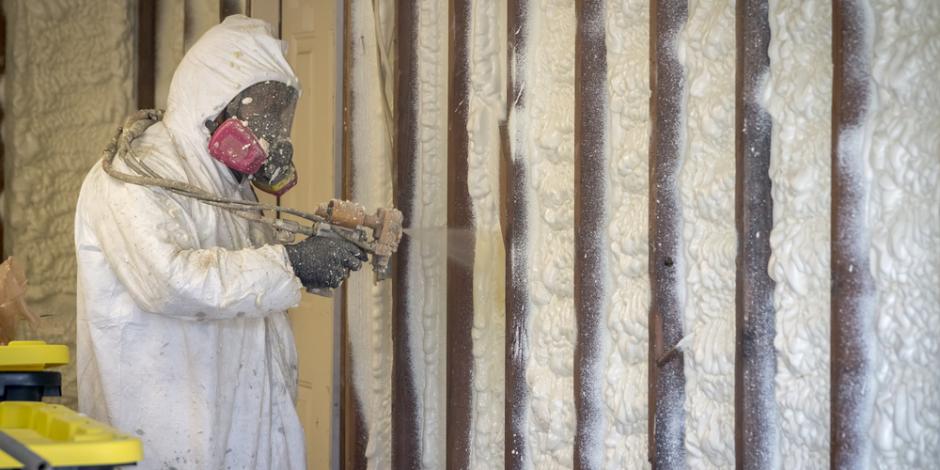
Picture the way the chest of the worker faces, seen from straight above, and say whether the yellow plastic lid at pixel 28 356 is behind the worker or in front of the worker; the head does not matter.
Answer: behind

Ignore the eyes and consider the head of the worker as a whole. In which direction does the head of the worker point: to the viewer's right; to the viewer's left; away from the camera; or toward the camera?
to the viewer's right

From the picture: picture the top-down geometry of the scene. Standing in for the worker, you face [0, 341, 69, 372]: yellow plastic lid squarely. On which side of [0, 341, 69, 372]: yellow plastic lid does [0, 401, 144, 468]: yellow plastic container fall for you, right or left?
left

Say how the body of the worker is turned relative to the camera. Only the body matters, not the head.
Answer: to the viewer's right

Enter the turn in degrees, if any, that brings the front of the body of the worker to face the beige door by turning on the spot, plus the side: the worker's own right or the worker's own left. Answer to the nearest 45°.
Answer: approximately 90° to the worker's own left

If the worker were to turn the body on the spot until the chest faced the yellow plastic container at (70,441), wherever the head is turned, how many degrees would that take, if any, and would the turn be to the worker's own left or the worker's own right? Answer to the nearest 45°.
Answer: approximately 90° to the worker's own right

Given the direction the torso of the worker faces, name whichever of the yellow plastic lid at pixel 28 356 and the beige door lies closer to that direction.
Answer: the beige door
